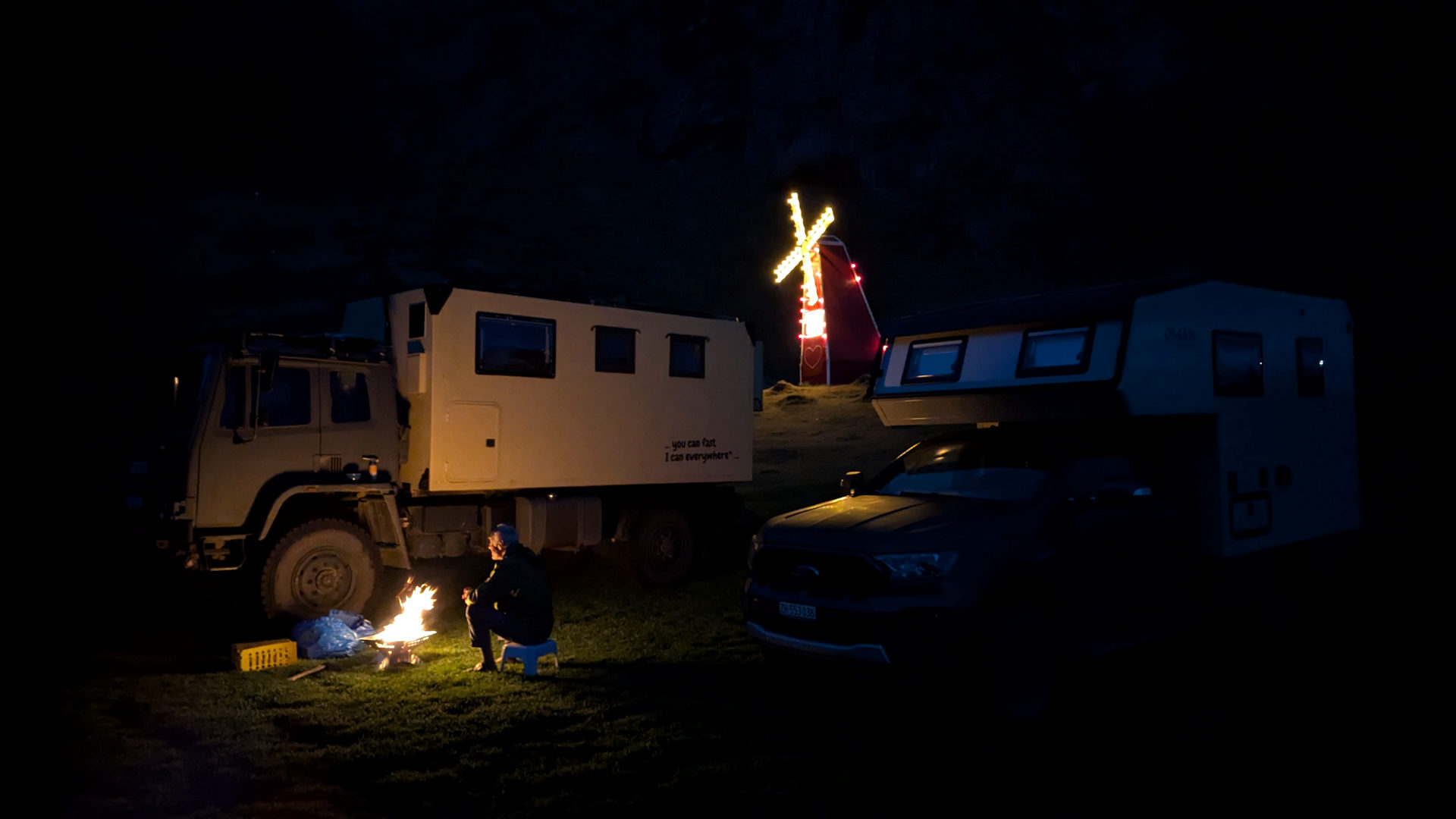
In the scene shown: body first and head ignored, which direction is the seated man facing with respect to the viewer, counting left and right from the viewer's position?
facing to the left of the viewer

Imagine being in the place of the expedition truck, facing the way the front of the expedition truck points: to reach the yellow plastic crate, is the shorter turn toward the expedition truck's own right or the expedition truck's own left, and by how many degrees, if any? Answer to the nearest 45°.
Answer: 0° — it already faces it

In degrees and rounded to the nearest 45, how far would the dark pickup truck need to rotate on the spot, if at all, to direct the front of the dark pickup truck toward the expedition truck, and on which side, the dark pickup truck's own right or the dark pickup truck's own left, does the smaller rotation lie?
approximately 90° to the dark pickup truck's own right

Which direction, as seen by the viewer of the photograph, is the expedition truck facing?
facing the viewer and to the left of the viewer

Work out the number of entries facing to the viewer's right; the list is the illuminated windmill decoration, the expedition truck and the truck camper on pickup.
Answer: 0

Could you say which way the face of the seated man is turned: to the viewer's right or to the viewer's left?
to the viewer's left

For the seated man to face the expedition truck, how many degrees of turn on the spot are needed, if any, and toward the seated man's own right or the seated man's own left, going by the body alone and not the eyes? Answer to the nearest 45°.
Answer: approximately 90° to the seated man's own right

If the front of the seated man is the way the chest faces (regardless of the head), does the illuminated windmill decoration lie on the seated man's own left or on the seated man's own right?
on the seated man's own right

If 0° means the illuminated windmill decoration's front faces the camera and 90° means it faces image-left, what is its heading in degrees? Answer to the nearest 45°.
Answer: approximately 45°

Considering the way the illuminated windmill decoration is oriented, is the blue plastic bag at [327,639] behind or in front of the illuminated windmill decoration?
in front
